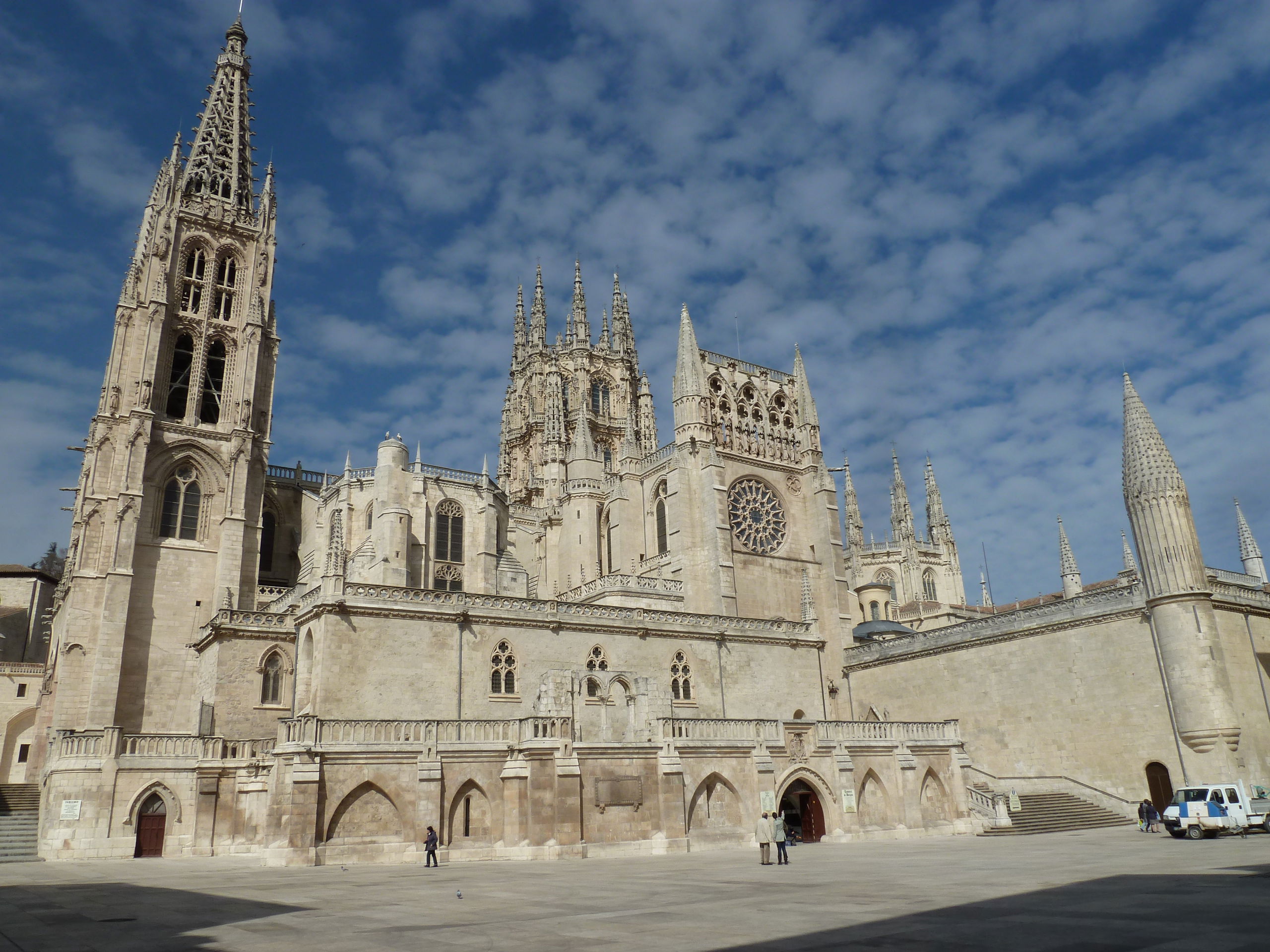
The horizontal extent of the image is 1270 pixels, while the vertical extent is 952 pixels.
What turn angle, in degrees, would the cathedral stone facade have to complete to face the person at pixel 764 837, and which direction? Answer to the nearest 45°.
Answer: approximately 45° to its left

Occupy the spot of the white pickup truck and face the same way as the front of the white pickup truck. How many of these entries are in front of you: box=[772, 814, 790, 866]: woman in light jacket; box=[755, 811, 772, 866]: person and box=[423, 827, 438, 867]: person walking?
3

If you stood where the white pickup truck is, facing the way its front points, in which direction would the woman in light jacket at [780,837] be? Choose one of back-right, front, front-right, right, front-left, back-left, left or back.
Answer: front

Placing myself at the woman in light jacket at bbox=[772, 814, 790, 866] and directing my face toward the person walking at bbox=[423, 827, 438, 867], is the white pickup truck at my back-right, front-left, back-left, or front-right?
back-right

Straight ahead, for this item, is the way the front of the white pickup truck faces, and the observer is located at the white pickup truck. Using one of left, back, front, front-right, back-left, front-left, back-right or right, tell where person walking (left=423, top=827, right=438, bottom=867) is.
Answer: front

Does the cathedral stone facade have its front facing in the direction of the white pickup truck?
no

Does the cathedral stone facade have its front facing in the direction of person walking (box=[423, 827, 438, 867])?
yes

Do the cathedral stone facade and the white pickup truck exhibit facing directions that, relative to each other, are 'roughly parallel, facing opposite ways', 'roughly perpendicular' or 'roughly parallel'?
roughly perpendicular

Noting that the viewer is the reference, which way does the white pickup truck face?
facing the viewer and to the left of the viewer

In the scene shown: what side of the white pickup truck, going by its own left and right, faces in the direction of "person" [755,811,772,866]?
front

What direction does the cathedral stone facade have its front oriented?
toward the camera

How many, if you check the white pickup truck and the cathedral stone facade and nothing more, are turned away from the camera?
0
